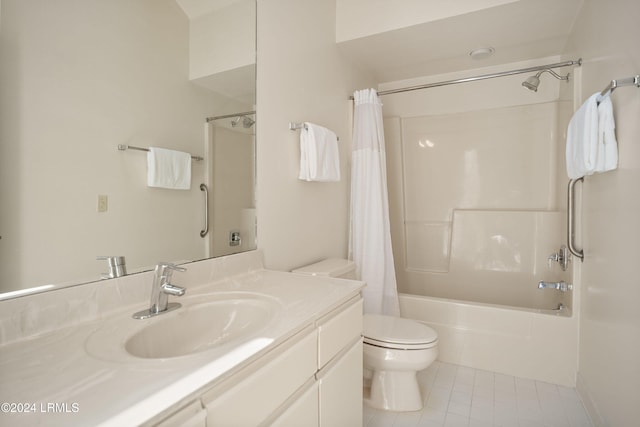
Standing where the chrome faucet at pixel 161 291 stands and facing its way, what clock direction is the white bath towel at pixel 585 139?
The white bath towel is roughly at 11 o'clock from the chrome faucet.

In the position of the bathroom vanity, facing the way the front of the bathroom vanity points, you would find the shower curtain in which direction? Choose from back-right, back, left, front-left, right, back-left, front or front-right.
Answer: left

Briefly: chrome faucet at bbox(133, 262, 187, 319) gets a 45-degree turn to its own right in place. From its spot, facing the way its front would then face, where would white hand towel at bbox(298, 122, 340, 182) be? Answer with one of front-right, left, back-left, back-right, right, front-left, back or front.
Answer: back-left

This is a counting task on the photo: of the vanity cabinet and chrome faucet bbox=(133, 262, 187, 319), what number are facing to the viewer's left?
0

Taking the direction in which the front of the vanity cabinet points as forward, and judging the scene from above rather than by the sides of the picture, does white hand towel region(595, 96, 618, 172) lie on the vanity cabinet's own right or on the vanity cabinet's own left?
on the vanity cabinet's own left

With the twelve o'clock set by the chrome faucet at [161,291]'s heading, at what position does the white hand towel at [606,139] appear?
The white hand towel is roughly at 11 o'clock from the chrome faucet.

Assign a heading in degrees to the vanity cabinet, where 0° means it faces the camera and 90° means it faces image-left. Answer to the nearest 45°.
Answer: approximately 315°

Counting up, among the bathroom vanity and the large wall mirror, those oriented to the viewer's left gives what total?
0
